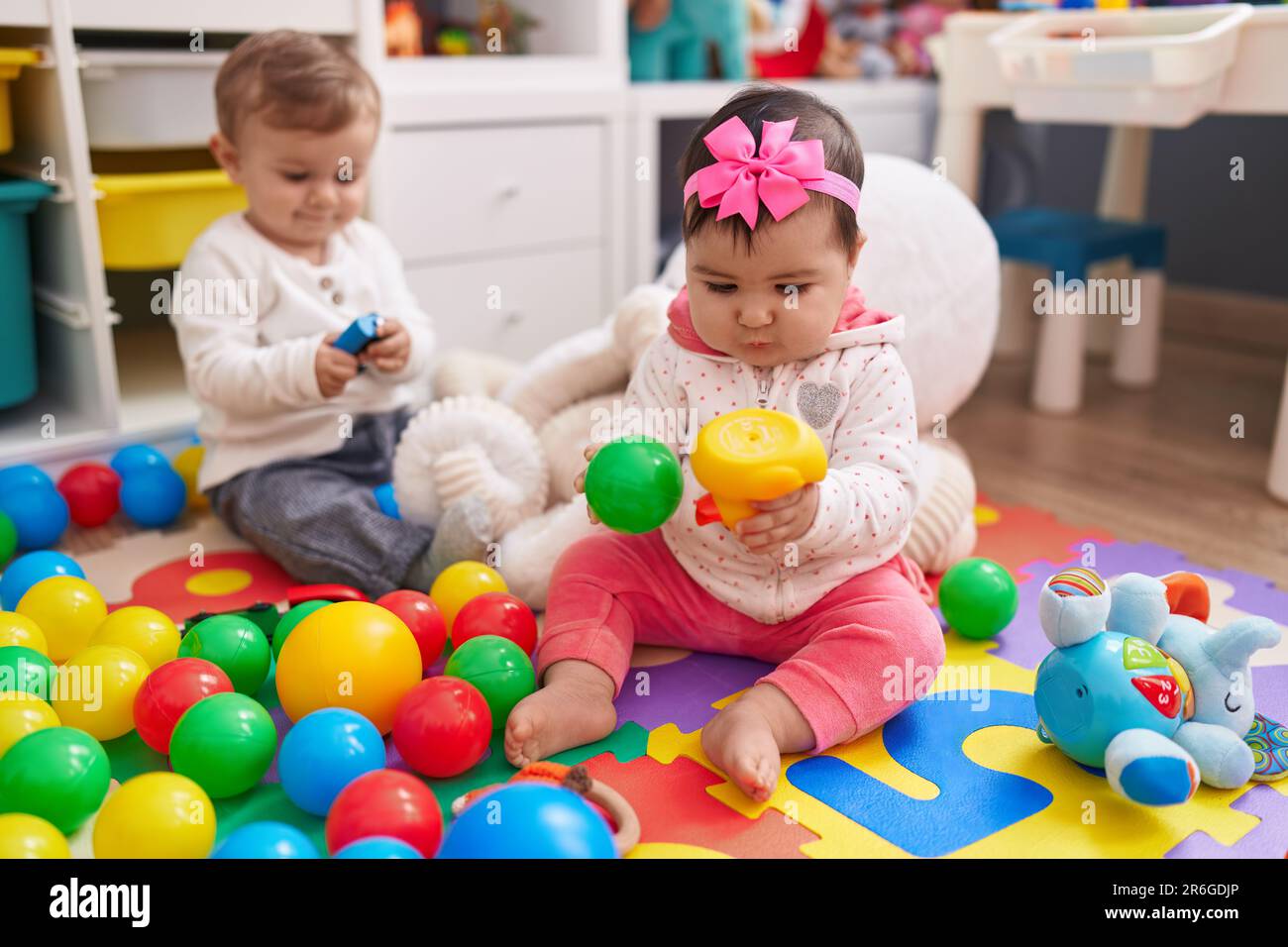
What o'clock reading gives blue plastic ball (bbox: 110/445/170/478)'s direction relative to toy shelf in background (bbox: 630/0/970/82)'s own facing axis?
The blue plastic ball is roughly at 1 o'clock from the toy shelf in background.

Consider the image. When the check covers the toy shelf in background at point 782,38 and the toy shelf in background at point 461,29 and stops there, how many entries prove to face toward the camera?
2

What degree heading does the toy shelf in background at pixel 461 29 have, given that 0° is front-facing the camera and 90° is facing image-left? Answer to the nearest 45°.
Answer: approximately 0°

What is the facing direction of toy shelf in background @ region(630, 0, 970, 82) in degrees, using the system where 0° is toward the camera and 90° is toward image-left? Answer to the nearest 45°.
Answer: approximately 0°

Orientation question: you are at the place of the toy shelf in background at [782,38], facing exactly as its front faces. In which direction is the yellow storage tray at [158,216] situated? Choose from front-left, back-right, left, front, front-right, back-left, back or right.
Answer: front-right

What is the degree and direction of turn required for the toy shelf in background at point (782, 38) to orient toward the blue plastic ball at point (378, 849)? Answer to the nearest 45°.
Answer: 0° — it already faces it

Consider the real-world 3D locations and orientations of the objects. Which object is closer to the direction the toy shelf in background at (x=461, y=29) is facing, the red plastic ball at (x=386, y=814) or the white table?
the red plastic ball
